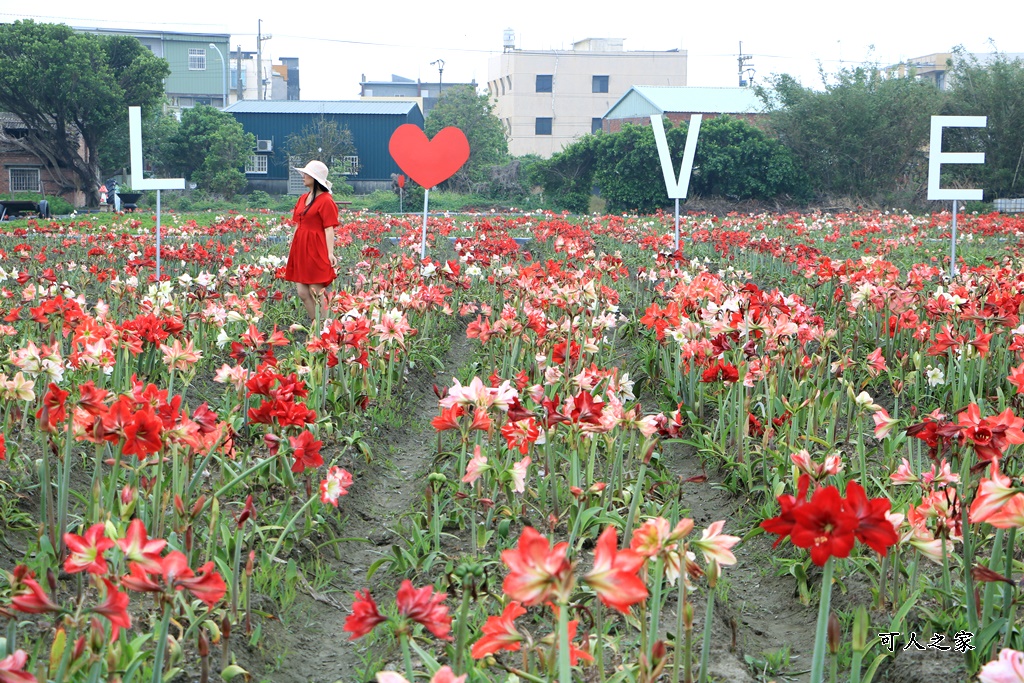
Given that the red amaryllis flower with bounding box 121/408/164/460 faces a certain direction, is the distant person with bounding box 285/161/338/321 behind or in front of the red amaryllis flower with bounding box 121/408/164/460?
behind

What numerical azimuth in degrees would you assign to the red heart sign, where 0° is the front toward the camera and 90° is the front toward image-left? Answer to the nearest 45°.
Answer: approximately 0°

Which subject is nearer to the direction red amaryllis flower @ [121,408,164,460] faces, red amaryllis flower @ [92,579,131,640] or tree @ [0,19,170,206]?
the red amaryllis flower

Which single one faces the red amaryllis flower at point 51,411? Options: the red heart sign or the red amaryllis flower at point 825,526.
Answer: the red heart sign

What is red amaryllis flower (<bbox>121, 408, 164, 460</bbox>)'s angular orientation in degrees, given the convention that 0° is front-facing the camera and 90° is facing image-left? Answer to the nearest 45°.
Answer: approximately 0°

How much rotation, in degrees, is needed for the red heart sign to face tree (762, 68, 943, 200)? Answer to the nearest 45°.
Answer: approximately 135° to its left

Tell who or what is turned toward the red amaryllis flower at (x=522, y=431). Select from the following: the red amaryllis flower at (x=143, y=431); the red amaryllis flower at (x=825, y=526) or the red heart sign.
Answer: the red heart sign

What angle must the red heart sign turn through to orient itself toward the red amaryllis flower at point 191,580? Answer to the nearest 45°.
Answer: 0° — it already faces it

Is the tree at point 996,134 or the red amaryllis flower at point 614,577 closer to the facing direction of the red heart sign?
the red amaryllis flower
